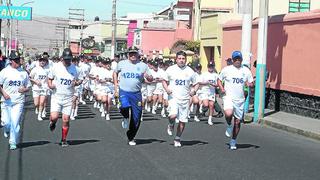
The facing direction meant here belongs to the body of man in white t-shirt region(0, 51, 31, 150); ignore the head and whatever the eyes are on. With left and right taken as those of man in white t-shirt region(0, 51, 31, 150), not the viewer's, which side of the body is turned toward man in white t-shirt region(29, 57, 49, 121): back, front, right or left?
back

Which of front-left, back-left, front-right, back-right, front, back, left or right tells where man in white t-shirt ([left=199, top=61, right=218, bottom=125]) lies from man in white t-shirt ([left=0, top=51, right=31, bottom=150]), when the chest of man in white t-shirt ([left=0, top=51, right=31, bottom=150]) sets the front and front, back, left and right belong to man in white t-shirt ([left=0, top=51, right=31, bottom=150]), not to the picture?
back-left

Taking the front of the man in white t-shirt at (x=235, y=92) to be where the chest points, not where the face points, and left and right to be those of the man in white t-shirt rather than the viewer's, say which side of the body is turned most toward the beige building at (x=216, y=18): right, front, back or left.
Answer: back

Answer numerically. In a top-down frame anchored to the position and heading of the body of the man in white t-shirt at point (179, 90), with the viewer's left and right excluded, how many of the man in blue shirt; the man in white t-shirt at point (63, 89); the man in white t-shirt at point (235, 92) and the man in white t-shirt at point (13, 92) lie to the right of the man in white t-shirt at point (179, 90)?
3

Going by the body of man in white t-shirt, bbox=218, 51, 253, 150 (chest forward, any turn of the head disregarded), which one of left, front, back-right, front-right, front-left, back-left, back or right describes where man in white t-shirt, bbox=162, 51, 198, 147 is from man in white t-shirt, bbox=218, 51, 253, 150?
right

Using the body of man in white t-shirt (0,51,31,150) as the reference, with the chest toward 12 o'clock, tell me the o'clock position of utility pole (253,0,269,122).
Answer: The utility pole is roughly at 8 o'clock from the man in white t-shirt.

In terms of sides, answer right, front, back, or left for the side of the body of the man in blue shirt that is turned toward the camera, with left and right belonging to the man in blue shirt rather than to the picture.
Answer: front

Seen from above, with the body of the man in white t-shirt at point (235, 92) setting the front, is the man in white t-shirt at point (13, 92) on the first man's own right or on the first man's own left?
on the first man's own right
